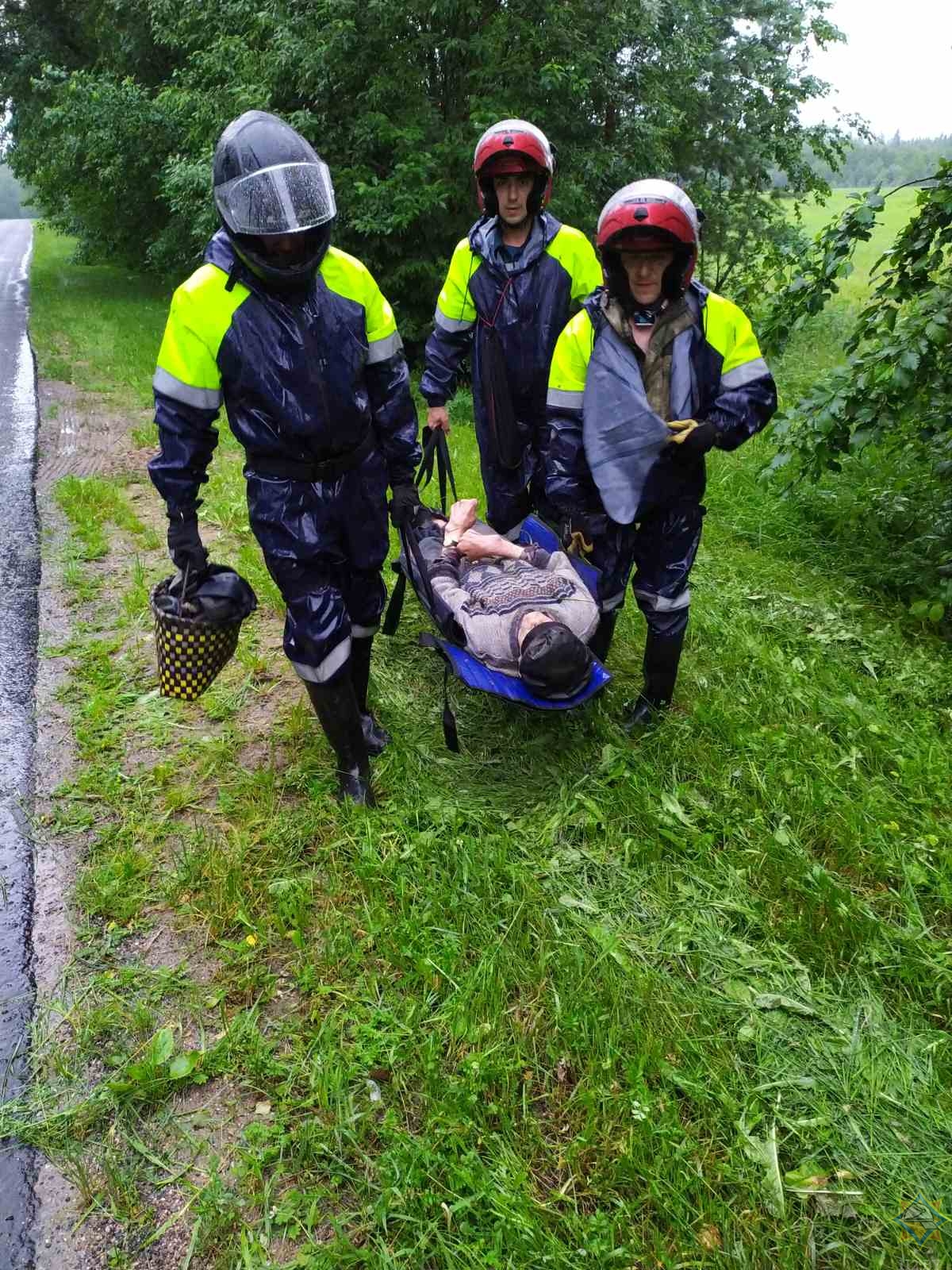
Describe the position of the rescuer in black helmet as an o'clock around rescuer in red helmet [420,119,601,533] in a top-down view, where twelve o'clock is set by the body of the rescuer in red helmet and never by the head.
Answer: The rescuer in black helmet is roughly at 1 o'clock from the rescuer in red helmet.

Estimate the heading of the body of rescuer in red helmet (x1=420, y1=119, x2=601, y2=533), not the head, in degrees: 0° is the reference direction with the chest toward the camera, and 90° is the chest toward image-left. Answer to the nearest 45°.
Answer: approximately 0°

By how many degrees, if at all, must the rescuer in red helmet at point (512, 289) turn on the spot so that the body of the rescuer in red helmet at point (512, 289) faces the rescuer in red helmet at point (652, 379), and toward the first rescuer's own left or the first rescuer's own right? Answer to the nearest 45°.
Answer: approximately 45° to the first rescuer's own left

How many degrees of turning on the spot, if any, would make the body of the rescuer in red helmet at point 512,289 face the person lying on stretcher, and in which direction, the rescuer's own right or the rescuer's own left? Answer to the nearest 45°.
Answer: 0° — they already face them

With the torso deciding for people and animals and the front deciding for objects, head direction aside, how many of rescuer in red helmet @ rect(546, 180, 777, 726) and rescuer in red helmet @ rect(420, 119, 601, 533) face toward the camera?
2
